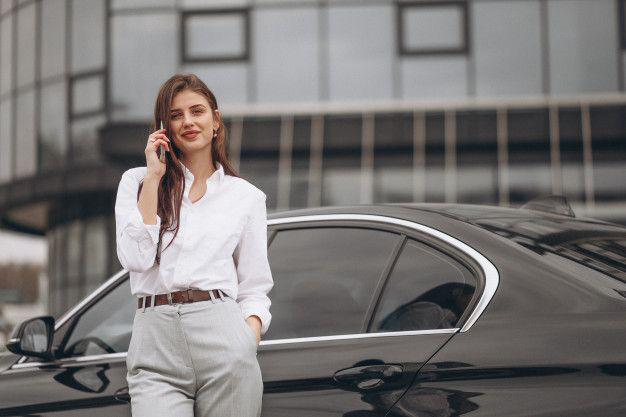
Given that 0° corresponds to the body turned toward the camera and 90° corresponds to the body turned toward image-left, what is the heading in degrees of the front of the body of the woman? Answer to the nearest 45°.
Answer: approximately 0°

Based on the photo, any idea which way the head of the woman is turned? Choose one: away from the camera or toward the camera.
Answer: toward the camera
